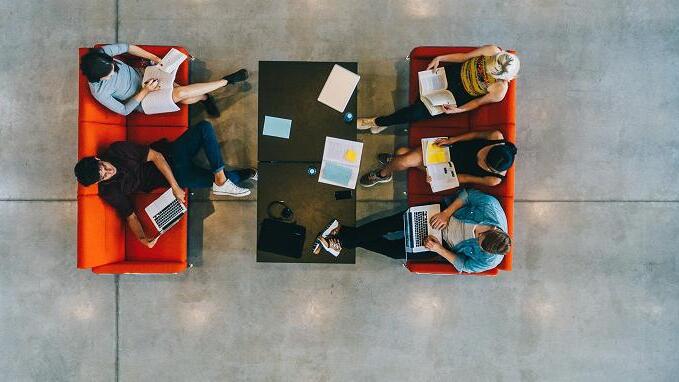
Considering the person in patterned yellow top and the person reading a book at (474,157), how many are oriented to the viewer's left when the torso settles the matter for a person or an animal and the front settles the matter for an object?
2

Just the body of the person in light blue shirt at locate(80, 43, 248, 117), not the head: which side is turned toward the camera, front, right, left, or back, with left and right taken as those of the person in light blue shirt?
right

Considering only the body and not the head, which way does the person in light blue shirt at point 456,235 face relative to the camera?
to the viewer's left

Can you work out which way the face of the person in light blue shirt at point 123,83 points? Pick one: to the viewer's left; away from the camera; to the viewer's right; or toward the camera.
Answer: to the viewer's right

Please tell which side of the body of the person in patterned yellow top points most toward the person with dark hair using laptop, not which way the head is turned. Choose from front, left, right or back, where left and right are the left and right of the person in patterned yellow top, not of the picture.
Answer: front

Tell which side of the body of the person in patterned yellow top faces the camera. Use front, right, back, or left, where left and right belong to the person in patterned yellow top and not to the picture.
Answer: left

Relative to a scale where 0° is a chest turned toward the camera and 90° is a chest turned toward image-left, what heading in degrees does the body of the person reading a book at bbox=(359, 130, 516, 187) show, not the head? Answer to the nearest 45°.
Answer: approximately 90°

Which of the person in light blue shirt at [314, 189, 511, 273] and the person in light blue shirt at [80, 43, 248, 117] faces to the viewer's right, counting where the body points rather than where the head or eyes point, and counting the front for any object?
the person in light blue shirt at [80, 43, 248, 117]

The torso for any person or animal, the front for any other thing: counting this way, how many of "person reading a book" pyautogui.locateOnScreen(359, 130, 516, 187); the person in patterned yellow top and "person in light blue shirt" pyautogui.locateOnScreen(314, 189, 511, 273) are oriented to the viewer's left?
3
